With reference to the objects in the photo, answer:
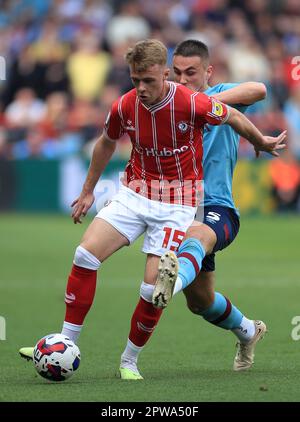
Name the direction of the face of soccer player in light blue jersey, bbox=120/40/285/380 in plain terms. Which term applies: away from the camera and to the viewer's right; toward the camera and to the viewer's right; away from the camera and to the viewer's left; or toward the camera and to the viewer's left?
toward the camera and to the viewer's left

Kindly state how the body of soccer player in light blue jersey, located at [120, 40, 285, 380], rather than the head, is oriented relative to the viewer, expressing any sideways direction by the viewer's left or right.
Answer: facing the viewer and to the left of the viewer

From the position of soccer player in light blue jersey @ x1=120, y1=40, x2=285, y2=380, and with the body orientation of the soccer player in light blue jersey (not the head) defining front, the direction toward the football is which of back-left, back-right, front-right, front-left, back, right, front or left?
front

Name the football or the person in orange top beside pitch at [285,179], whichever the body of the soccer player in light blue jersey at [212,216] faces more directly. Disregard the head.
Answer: the football

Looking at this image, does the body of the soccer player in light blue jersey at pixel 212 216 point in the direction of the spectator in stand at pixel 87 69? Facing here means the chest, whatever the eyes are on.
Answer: no

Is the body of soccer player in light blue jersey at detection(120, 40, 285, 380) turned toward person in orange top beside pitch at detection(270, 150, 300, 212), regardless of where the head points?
no

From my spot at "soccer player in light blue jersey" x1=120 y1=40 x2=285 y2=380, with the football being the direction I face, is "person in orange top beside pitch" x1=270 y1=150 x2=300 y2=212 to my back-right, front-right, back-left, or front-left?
back-right

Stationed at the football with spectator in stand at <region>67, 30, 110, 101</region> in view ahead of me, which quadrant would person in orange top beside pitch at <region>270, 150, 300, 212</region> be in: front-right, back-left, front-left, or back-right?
front-right

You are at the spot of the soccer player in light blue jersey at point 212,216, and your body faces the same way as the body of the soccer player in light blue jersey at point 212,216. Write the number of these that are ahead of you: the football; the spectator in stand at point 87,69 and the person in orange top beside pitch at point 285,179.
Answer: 1

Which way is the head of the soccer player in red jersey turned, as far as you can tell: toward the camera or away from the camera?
toward the camera

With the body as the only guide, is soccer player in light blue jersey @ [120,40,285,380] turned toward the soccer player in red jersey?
yes
